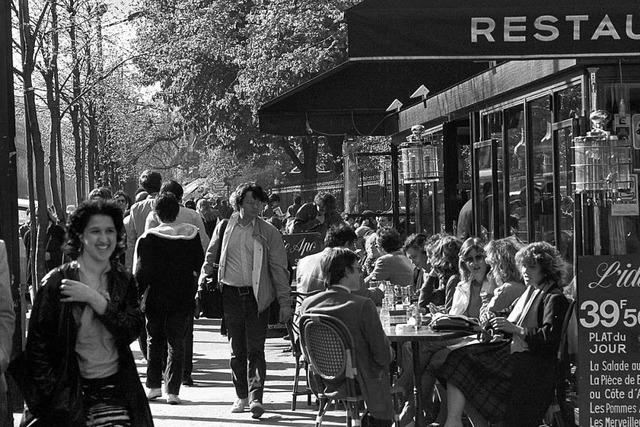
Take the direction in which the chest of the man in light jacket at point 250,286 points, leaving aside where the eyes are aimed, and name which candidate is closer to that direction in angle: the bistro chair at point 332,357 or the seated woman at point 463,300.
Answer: the bistro chair

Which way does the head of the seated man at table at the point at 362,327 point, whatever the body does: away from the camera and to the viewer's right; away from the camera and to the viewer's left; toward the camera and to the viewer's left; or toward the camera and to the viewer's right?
away from the camera and to the viewer's right

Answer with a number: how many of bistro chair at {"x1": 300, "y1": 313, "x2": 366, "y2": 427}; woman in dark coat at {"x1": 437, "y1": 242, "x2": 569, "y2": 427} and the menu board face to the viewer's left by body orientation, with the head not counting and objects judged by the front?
1

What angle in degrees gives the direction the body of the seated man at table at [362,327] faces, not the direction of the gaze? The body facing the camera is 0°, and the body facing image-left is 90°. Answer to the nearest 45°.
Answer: approximately 225°

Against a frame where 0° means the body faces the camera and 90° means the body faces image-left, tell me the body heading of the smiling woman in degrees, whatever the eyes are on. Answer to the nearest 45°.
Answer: approximately 315°

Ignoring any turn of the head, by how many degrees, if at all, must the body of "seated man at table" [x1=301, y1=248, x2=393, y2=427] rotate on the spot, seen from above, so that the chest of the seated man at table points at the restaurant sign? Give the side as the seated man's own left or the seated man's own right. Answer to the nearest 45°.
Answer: approximately 45° to the seated man's own left
